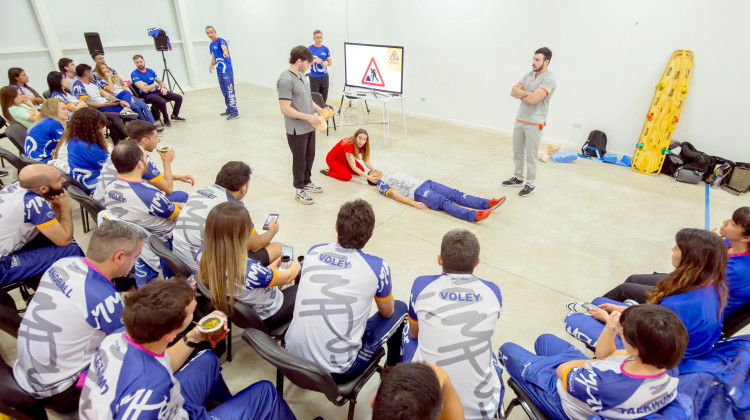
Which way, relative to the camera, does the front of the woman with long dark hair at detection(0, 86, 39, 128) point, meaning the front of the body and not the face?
to the viewer's right

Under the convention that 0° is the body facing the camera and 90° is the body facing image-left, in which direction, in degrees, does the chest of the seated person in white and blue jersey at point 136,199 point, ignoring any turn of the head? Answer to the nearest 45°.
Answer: approximately 225°

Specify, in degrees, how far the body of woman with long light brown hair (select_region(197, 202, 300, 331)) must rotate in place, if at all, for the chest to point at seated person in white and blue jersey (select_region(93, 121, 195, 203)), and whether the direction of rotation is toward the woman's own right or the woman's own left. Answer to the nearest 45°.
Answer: approximately 45° to the woman's own left

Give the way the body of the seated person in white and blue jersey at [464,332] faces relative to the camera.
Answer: away from the camera

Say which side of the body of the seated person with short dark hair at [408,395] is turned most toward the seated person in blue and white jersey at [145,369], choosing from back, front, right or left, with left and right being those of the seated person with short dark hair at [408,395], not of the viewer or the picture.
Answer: left

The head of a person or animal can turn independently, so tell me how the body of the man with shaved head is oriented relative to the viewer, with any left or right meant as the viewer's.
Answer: facing to the right of the viewer

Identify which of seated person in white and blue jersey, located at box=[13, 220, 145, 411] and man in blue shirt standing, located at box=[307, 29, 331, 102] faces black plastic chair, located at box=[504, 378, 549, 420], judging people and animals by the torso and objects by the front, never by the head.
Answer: the man in blue shirt standing

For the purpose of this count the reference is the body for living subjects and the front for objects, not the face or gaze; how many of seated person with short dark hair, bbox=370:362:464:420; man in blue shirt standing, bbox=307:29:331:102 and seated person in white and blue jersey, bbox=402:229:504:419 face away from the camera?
2

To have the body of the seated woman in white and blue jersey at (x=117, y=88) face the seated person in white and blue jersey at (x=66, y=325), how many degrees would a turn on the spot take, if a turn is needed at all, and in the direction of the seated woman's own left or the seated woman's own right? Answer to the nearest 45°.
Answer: approximately 45° to the seated woman's own right

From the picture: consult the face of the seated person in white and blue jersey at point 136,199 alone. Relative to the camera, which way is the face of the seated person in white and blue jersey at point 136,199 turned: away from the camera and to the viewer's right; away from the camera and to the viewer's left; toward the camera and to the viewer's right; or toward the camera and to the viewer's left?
away from the camera and to the viewer's right

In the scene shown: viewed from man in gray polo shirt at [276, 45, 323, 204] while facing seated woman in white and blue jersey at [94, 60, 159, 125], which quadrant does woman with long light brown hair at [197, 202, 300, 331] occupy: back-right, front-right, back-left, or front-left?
back-left

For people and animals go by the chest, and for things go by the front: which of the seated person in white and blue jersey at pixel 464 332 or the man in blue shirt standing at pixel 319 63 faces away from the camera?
the seated person in white and blue jersey

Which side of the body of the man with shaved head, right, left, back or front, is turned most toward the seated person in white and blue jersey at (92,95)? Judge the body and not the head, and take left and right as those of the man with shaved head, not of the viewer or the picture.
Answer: left

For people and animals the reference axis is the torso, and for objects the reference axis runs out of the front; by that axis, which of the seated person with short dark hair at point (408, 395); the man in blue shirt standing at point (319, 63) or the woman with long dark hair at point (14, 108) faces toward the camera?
the man in blue shirt standing

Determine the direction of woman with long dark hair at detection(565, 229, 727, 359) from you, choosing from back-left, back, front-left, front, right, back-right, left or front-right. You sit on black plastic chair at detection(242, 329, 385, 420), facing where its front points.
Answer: front-right

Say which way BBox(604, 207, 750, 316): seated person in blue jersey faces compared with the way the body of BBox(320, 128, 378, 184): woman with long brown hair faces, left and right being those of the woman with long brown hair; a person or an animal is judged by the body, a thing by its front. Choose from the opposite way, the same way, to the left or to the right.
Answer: the opposite way

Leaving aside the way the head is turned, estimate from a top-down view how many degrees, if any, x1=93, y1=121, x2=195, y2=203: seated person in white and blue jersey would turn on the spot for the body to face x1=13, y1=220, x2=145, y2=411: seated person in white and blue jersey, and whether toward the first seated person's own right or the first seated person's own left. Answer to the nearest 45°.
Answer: approximately 90° to the first seated person's own right

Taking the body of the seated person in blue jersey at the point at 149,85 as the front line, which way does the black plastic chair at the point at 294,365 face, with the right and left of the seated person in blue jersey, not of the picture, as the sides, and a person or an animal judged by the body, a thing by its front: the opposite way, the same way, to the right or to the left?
to the left

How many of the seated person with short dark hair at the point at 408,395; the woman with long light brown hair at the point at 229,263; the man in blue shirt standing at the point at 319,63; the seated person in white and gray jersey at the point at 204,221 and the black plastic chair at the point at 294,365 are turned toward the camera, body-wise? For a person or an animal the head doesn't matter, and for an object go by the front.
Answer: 1

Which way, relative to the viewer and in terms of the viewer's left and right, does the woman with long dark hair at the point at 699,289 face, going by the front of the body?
facing to the left of the viewer

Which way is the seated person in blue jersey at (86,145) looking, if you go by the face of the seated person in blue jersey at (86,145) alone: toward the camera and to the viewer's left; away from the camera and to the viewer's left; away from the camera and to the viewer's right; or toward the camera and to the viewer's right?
away from the camera and to the viewer's right

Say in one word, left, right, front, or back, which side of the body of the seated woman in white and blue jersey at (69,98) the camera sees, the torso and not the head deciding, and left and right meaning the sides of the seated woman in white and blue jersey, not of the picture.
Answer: right

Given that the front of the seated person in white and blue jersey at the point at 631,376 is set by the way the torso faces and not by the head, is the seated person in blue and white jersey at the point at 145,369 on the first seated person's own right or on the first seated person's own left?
on the first seated person's own left
